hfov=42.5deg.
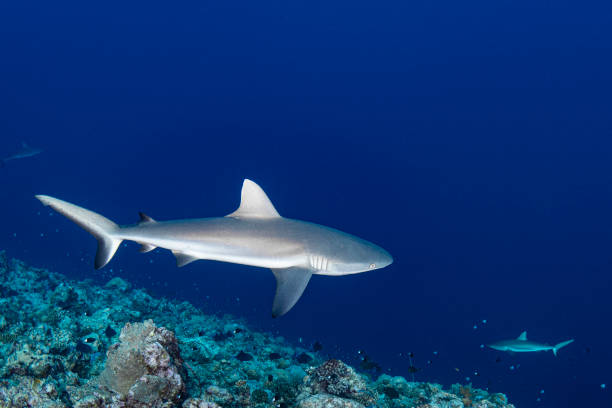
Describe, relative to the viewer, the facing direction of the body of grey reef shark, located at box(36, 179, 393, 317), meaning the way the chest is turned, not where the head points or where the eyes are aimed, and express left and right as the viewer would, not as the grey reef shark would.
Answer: facing to the right of the viewer
